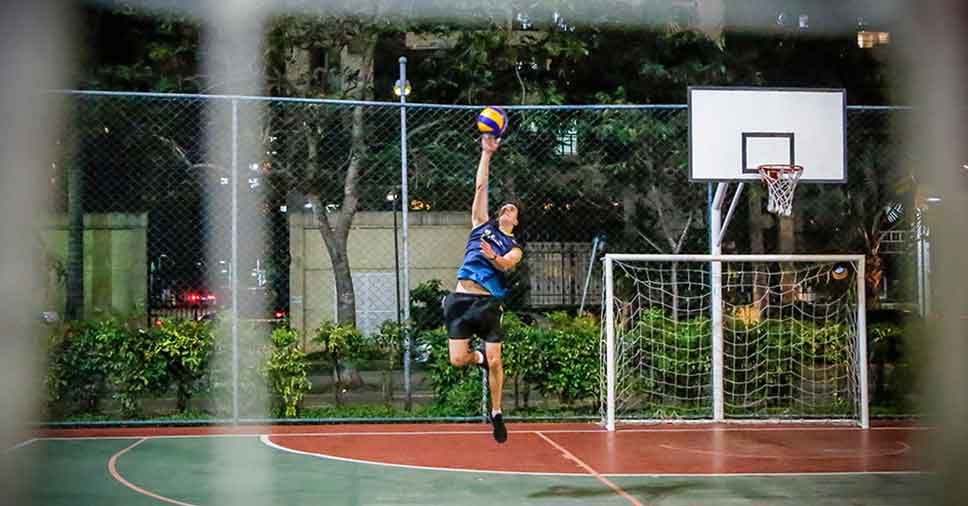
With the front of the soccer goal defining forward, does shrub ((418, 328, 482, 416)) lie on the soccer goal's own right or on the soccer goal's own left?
on the soccer goal's own right

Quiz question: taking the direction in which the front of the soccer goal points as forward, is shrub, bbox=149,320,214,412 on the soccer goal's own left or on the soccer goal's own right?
on the soccer goal's own right

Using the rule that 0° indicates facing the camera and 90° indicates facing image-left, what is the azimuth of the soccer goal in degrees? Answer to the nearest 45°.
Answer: approximately 0°

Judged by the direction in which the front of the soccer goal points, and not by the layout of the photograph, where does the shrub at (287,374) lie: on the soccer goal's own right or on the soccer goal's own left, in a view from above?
on the soccer goal's own right

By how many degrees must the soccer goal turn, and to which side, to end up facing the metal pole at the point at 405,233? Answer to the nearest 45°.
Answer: approximately 45° to its right

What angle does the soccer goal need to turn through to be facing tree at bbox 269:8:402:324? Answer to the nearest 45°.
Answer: approximately 90° to its right
